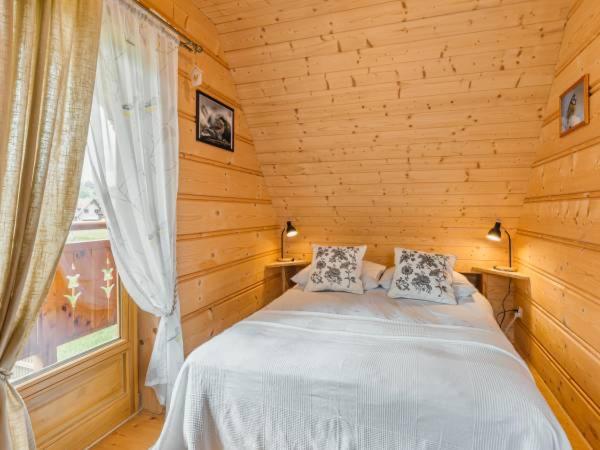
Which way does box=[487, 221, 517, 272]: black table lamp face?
to the viewer's left

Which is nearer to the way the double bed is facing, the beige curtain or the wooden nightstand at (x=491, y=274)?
the beige curtain

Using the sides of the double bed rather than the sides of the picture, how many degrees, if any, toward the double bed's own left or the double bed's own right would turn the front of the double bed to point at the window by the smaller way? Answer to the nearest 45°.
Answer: approximately 90° to the double bed's own right

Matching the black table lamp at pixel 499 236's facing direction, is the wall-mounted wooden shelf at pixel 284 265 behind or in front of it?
in front

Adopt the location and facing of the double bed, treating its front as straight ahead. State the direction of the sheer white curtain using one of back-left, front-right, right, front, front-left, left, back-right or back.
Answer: right

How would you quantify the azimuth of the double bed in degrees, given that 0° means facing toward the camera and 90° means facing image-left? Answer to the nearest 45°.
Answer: approximately 0°

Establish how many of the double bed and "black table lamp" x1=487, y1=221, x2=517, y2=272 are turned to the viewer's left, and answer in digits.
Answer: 1

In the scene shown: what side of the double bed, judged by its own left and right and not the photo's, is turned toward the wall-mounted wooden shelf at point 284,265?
back

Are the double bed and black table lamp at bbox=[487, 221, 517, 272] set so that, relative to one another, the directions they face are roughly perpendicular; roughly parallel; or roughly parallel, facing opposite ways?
roughly perpendicular

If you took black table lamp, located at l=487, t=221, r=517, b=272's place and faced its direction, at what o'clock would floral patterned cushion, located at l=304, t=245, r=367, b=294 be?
The floral patterned cushion is roughly at 11 o'clock from the black table lamp.

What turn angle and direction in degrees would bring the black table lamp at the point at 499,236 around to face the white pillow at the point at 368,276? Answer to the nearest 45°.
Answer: approximately 45° to its left

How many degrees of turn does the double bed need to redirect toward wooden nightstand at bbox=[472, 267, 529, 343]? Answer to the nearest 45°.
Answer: approximately 135° to its left
